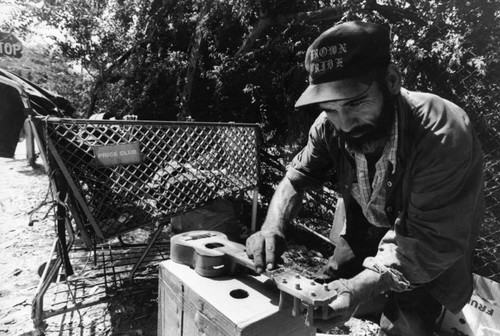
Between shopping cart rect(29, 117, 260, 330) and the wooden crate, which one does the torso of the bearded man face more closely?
the wooden crate

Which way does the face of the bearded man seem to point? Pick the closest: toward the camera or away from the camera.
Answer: toward the camera

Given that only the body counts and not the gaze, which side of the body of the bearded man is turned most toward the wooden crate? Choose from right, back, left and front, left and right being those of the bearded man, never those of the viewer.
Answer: front

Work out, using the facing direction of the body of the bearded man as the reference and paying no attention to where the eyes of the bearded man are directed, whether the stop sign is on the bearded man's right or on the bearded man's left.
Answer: on the bearded man's right

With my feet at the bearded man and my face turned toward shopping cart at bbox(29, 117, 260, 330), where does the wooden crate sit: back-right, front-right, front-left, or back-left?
front-left

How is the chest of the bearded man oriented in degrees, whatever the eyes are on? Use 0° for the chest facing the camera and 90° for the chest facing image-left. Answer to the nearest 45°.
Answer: approximately 45°

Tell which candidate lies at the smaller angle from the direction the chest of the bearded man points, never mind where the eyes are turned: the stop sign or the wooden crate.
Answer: the wooden crate
